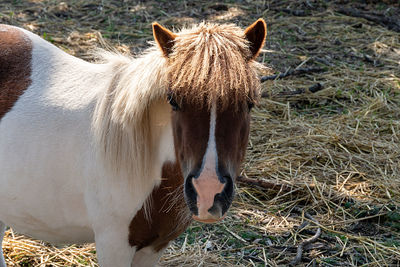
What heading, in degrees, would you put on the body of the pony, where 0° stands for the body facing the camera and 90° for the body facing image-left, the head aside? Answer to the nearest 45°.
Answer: approximately 315°
